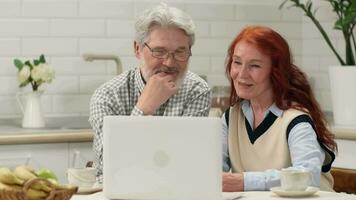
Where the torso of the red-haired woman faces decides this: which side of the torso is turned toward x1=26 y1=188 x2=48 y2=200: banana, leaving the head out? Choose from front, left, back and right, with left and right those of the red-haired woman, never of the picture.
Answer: front

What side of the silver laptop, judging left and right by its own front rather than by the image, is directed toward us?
back

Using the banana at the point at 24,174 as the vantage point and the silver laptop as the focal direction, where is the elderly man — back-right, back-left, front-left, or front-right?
front-left

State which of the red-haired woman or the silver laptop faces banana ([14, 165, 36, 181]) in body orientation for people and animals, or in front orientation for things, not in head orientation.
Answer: the red-haired woman

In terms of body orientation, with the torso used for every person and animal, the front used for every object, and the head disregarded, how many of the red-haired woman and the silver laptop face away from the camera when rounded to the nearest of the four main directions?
1

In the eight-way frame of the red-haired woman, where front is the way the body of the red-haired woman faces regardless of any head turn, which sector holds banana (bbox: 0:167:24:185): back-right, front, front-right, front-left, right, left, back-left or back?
front

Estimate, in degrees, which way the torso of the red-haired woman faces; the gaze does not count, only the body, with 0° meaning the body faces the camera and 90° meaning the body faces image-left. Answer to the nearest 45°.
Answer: approximately 45°

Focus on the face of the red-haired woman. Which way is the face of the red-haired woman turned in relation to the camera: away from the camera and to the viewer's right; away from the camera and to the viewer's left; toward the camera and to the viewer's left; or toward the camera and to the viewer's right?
toward the camera and to the viewer's left

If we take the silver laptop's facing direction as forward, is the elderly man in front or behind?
in front

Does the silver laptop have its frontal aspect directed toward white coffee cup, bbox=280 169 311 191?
no

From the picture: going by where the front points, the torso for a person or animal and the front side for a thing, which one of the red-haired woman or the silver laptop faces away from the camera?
the silver laptop
